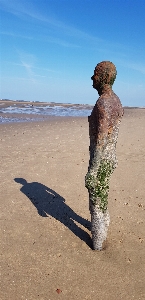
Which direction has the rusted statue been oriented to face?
to the viewer's left
